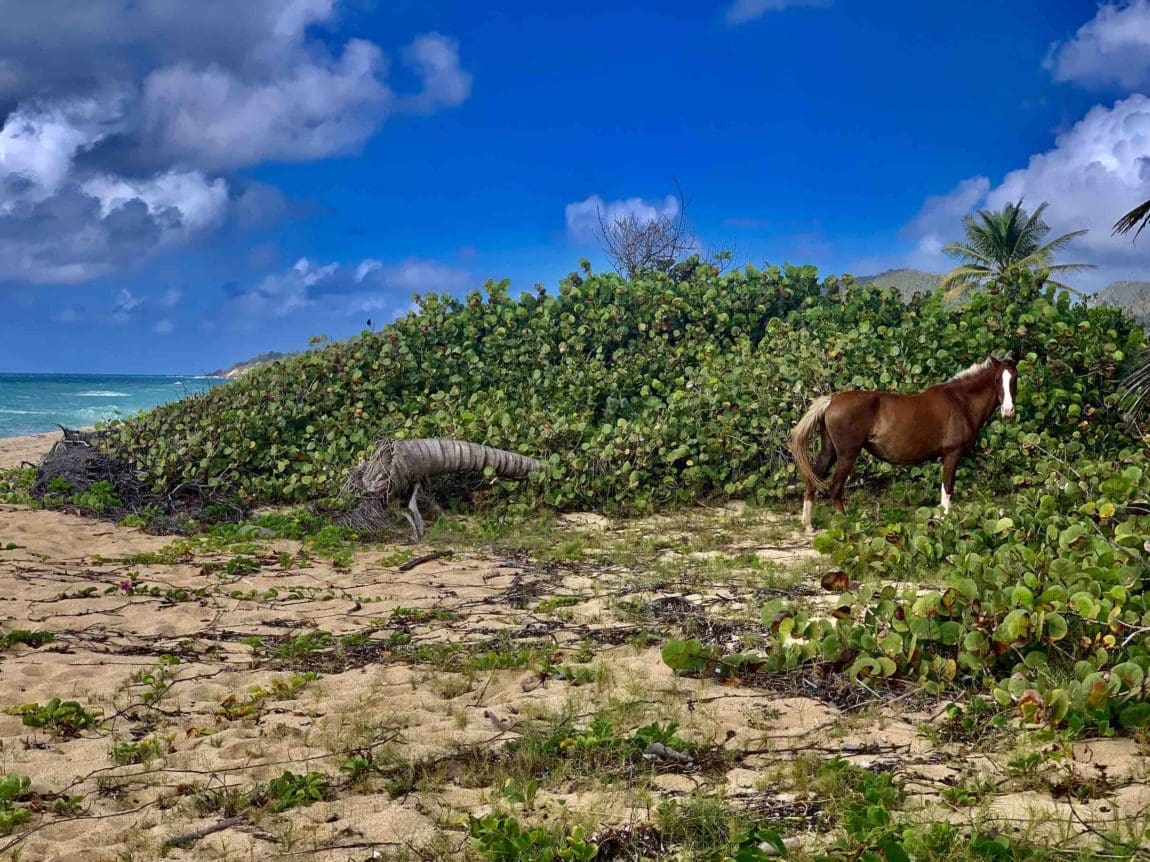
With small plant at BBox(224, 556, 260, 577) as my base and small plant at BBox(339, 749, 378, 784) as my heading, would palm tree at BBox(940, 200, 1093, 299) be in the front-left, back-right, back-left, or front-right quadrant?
back-left

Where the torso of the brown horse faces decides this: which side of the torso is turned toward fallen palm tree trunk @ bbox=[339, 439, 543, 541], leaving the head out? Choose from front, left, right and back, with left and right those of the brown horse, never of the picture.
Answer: back

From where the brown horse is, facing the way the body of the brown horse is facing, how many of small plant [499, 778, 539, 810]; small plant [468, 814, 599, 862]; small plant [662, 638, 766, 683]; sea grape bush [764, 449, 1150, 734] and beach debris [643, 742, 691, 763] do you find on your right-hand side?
5

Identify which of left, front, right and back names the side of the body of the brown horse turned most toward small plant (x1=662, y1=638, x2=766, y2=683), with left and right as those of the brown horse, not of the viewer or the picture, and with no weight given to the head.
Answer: right

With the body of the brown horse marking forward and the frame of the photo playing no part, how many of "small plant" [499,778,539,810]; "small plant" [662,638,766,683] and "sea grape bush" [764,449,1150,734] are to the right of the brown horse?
3

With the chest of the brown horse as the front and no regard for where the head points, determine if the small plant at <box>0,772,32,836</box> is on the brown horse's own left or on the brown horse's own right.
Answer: on the brown horse's own right

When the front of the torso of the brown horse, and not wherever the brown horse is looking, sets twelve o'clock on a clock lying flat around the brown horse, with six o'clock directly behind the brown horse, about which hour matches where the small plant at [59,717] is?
The small plant is roughly at 4 o'clock from the brown horse.

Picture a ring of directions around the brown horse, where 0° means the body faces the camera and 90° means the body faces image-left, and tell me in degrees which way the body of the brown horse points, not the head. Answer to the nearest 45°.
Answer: approximately 270°

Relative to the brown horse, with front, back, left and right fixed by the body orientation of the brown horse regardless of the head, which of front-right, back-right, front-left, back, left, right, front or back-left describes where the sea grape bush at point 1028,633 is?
right

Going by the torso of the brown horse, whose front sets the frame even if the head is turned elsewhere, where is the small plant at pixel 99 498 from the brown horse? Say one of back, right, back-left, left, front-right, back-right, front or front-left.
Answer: back
